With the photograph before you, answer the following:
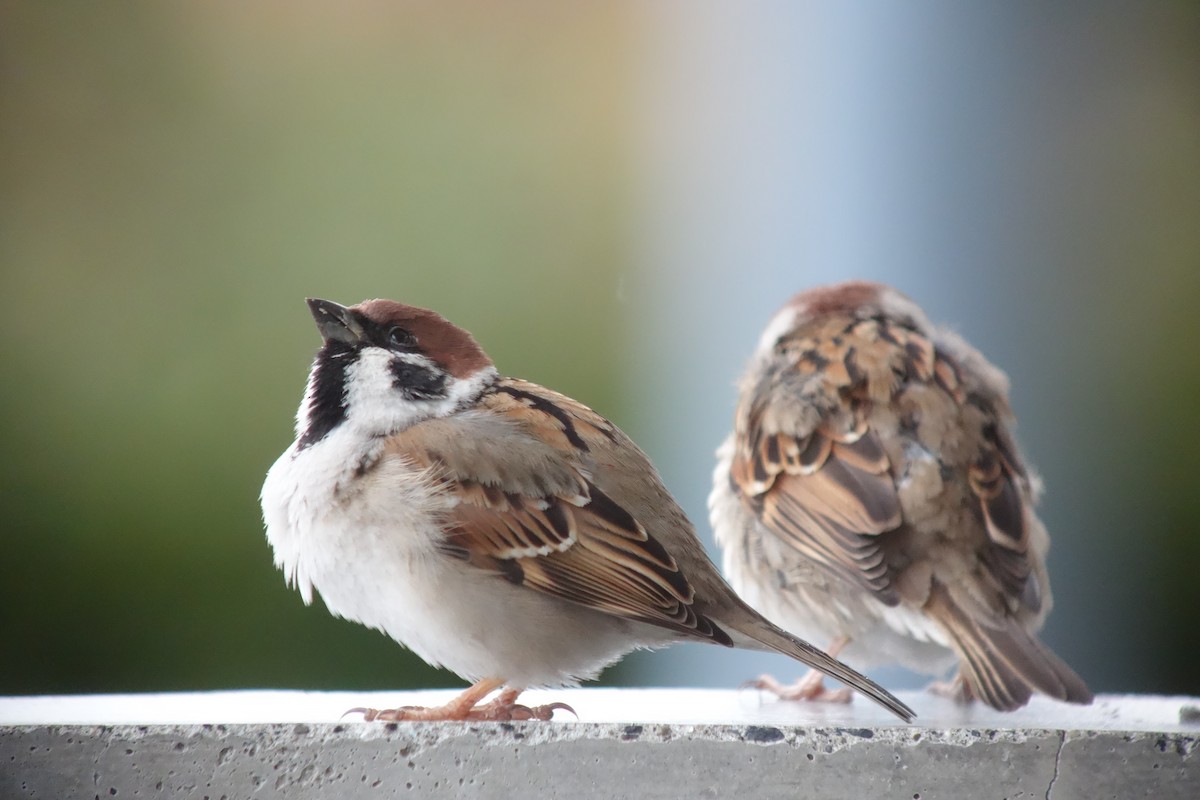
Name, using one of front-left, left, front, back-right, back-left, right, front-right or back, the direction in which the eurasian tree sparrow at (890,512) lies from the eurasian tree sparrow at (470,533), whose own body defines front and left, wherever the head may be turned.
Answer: back-right

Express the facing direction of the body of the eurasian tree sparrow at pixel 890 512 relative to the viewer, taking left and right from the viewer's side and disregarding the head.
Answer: facing away from the viewer and to the left of the viewer

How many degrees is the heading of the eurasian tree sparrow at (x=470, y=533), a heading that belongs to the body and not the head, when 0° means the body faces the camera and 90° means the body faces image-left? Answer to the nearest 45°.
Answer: approximately 90°

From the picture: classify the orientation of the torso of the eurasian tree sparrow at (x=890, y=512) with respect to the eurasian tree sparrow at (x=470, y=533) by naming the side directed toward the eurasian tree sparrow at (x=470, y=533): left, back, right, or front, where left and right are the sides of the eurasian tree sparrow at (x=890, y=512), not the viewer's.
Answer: left
